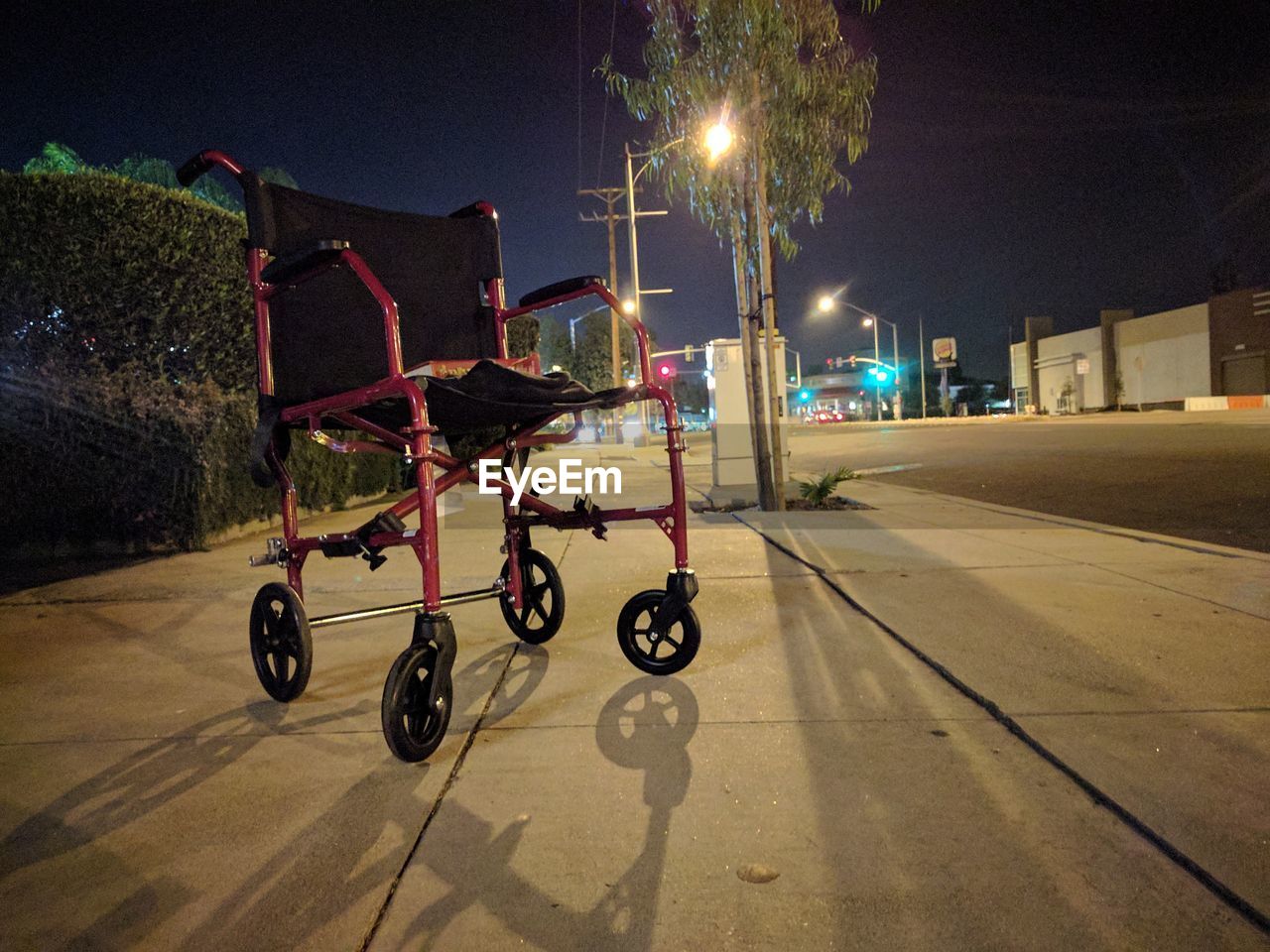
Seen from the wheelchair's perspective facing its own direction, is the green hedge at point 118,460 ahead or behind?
behind

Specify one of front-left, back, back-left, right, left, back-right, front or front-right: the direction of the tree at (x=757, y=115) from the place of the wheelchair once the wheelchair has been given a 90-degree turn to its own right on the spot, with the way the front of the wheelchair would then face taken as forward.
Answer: back

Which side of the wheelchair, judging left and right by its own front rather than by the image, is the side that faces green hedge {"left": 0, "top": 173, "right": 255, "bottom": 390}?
back

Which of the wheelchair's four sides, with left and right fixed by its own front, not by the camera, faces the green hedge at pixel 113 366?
back

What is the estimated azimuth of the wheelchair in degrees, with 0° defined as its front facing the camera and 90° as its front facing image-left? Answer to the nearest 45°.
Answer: approximately 315°

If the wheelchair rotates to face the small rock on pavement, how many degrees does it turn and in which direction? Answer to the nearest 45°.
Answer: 0° — it already faces it

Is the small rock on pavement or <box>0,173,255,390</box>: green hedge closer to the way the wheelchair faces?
the small rock on pavement

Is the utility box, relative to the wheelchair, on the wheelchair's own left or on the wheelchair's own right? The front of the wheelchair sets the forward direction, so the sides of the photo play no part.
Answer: on the wheelchair's own left

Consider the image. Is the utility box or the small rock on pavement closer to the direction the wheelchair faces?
the small rock on pavement
